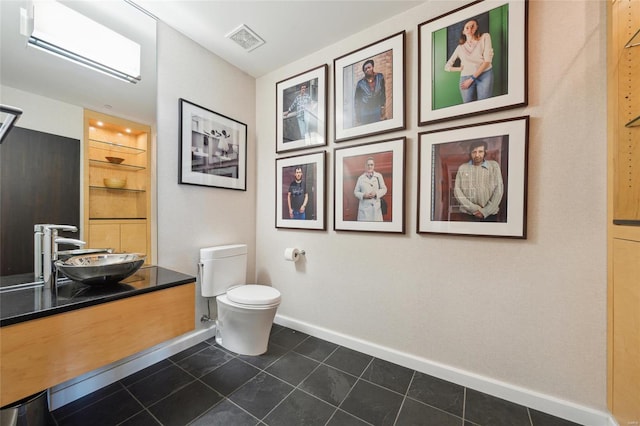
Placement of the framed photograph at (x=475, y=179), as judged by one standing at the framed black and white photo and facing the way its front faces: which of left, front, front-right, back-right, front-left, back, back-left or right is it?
front

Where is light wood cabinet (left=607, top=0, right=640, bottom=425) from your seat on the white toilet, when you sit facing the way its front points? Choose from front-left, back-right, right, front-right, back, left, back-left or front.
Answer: front

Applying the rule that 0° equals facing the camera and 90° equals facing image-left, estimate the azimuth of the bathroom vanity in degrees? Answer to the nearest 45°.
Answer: approximately 315°

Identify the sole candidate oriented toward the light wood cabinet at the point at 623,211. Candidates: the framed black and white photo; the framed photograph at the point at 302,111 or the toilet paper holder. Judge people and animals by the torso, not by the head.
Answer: the framed black and white photo

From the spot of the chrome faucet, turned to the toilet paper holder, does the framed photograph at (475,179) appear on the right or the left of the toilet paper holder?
right

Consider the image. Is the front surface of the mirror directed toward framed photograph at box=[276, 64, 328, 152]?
no

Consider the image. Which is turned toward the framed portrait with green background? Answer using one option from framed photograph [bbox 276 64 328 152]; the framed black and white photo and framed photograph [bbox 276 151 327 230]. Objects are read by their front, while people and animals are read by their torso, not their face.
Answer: the framed black and white photo

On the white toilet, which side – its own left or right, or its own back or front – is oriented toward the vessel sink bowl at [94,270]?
right

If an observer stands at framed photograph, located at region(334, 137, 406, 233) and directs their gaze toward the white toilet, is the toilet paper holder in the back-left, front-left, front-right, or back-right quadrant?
front-right

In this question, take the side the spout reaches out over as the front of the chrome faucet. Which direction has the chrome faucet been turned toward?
to the viewer's right

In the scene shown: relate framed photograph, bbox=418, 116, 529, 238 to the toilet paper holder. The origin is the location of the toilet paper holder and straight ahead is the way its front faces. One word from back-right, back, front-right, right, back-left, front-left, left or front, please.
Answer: left

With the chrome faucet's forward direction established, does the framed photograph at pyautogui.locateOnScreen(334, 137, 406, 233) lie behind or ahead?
ahead

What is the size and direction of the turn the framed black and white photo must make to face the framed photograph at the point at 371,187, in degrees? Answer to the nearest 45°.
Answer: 0° — it already faces it

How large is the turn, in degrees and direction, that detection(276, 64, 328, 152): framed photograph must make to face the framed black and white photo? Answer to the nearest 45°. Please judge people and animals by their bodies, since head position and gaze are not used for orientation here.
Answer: approximately 45° to its right

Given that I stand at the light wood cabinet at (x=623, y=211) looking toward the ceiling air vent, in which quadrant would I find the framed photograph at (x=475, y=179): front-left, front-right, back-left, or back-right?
front-right

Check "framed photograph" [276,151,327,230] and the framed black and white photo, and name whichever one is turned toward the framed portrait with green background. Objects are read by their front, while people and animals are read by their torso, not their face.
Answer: the framed black and white photo
